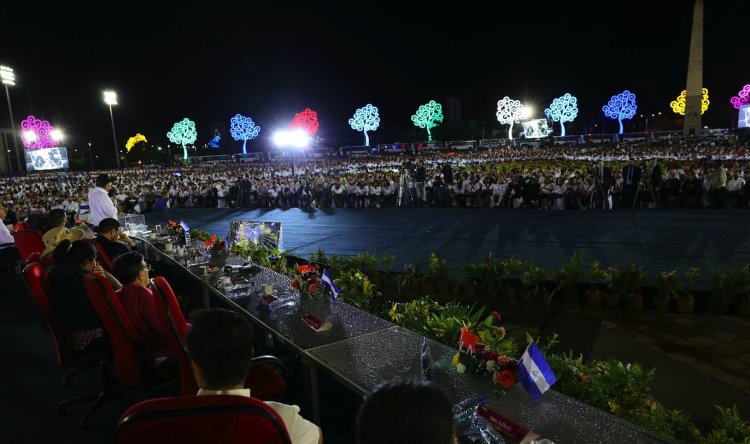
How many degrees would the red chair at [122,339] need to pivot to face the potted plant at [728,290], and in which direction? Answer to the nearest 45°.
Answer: approximately 45° to its right

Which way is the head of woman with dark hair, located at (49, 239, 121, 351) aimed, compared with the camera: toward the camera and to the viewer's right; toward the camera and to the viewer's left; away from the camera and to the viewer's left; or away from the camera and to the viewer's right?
away from the camera and to the viewer's right

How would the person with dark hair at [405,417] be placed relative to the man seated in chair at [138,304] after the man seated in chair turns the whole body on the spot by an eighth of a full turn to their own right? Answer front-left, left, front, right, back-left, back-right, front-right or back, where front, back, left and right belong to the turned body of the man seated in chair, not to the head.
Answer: right

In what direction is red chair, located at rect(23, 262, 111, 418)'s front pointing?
to the viewer's right

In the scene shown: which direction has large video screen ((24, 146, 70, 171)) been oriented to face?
toward the camera

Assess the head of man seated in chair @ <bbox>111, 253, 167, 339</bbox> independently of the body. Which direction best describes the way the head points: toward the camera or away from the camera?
away from the camera

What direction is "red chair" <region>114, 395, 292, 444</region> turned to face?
away from the camera

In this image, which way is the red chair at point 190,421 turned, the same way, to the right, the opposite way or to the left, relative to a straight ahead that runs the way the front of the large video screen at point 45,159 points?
the opposite way

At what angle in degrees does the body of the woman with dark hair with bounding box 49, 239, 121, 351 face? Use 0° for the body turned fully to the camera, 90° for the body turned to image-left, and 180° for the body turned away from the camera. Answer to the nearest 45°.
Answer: approximately 270°

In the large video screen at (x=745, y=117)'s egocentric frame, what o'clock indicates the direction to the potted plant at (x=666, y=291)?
The potted plant is roughly at 12 o'clock from the large video screen.

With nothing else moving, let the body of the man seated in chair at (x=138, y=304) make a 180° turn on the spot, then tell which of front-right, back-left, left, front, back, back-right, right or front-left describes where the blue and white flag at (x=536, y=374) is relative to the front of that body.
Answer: left

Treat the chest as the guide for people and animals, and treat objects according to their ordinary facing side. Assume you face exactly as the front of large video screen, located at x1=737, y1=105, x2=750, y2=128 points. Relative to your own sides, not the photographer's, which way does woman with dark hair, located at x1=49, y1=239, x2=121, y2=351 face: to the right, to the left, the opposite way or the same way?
the opposite way

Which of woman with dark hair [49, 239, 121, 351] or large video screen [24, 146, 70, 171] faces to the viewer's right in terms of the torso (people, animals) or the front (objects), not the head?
the woman with dark hair

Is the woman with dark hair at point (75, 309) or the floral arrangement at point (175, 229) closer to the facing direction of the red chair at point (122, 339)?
the floral arrangement

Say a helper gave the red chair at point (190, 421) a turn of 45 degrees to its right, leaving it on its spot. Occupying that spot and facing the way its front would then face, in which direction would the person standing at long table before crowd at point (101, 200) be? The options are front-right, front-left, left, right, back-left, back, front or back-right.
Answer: front-left

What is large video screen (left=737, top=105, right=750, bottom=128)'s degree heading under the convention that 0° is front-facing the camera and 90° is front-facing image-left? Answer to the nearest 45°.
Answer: approximately 0°

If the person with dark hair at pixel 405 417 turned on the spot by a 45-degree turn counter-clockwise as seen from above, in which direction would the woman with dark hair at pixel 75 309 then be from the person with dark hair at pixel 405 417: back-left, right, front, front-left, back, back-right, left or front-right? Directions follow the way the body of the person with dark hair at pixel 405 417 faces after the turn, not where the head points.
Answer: front

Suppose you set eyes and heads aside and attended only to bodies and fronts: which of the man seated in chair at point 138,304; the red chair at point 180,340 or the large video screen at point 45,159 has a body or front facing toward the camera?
the large video screen

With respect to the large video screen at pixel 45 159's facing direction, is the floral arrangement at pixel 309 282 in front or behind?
in front

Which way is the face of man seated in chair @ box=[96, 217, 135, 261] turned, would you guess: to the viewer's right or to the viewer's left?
to the viewer's right

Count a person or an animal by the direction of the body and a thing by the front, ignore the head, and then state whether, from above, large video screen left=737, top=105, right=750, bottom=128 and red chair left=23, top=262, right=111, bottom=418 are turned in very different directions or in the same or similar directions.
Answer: very different directions
